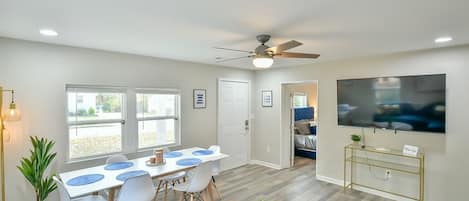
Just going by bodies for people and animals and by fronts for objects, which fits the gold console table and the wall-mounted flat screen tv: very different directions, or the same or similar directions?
same or similar directions

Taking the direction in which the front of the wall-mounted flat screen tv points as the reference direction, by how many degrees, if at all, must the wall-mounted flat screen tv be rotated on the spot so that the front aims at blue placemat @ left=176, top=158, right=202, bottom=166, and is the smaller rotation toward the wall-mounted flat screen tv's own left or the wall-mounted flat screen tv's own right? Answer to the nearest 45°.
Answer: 0° — it already faces it

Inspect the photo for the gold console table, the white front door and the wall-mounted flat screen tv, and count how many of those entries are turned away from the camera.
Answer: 0

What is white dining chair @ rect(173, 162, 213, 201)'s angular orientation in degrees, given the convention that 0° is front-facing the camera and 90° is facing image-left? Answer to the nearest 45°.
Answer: approximately 135°

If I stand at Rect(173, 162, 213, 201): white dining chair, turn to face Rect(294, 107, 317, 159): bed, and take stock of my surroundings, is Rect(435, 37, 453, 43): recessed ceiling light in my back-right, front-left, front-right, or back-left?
front-right

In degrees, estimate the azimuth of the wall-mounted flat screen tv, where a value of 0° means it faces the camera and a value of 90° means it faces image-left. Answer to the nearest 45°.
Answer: approximately 45°

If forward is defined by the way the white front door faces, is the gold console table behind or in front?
in front

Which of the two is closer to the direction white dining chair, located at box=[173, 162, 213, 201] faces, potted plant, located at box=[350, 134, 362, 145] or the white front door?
the white front door

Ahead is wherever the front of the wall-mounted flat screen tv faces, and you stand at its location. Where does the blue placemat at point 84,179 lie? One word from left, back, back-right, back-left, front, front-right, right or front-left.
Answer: front

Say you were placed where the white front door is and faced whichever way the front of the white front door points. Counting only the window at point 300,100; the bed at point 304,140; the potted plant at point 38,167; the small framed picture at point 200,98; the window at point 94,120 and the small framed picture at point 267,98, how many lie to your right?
3

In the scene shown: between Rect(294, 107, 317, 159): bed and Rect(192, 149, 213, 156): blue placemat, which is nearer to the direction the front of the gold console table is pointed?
the blue placemat

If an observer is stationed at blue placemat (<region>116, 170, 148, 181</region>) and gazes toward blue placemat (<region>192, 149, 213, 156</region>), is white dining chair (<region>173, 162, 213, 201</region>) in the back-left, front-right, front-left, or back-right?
front-right

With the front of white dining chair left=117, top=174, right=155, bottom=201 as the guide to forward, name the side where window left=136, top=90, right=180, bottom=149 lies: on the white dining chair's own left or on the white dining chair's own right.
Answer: on the white dining chair's own right

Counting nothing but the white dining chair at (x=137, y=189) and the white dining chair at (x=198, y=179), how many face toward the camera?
0
